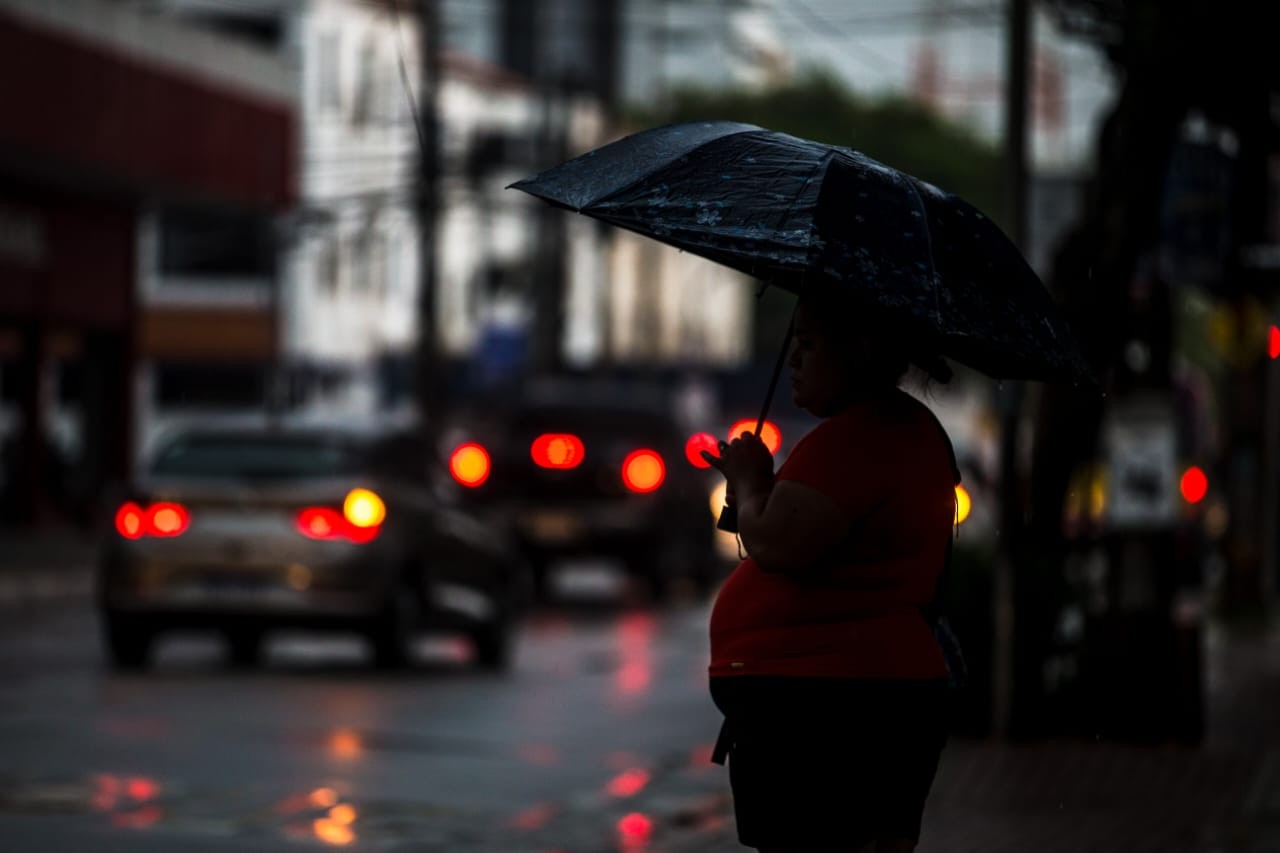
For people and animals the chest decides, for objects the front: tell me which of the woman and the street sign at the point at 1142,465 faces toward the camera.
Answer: the street sign

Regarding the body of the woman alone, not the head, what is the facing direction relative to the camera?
to the viewer's left

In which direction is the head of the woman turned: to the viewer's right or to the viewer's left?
to the viewer's left

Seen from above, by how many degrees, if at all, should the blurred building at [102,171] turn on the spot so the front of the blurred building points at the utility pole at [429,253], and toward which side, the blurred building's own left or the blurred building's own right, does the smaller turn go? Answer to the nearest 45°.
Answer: approximately 45° to the blurred building's own left

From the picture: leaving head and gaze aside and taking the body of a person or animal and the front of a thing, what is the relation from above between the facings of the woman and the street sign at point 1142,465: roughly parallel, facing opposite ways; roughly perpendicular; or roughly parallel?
roughly perpendicular

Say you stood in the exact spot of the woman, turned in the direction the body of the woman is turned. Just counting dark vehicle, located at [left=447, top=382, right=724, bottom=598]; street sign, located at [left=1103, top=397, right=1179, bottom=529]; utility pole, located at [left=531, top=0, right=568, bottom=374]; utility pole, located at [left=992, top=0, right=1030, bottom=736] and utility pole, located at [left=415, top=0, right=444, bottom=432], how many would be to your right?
5

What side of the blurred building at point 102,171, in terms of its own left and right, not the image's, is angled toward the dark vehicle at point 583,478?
front

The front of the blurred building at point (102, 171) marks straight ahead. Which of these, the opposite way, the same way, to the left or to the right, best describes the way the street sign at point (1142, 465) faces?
to the right

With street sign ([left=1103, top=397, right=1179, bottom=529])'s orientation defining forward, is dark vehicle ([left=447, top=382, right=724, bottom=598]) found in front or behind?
behind

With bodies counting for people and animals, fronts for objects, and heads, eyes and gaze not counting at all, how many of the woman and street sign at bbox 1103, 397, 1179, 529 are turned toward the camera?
1

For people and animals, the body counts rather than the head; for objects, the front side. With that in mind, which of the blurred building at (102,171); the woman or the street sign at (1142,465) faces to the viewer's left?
the woman

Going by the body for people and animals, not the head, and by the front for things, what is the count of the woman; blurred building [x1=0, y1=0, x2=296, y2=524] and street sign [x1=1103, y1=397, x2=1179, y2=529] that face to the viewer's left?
1

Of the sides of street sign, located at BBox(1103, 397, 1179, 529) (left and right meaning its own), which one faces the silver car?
right

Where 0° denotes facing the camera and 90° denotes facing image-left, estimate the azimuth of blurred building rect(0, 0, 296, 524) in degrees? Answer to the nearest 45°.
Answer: approximately 315°

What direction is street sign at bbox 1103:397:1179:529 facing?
toward the camera

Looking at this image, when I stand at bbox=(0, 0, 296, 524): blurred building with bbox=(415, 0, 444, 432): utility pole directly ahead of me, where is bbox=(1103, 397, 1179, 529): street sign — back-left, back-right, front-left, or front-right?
front-right

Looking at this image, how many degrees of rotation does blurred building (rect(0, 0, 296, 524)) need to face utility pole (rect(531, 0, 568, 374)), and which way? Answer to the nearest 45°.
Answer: approximately 90° to its left
